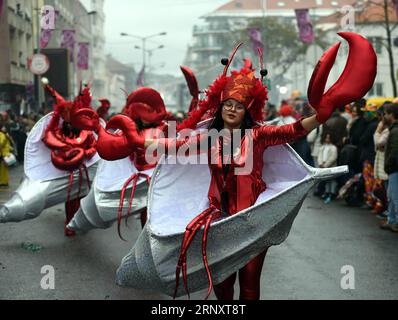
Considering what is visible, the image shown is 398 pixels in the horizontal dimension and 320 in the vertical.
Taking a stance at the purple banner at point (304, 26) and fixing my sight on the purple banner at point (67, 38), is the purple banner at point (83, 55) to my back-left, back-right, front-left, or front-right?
front-right

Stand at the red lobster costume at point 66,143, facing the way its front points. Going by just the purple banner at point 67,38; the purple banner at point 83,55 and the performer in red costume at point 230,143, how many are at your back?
2

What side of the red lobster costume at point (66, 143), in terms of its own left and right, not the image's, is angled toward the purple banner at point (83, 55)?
back

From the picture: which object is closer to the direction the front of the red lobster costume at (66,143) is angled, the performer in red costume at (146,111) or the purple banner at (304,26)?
the performer in red costume

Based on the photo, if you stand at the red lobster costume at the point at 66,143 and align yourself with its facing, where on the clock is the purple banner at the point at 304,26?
The purple banner is roughly at 7 o'clock from the red lobster costume.

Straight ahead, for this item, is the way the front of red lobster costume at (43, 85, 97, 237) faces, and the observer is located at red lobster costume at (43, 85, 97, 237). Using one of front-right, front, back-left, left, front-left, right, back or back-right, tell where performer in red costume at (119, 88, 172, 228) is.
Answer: front-left

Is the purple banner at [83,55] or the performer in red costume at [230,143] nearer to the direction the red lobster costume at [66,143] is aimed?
the performer in red costume

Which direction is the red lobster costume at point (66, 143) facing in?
toward the camera

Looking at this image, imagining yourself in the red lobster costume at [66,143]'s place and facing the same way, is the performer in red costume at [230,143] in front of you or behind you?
in front

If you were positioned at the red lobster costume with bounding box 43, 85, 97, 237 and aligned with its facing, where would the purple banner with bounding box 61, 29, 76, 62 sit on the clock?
The purple banner is roughly at 6 o'clock from the red lobster costume.
